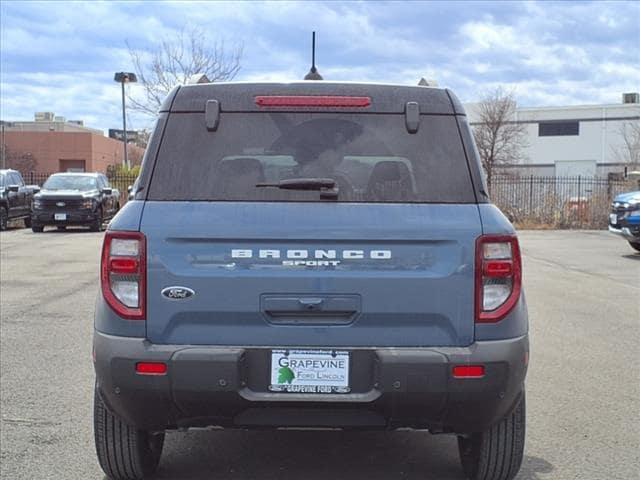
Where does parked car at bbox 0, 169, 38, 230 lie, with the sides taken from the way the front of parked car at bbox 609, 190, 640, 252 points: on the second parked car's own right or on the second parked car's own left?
on the second parked car's own right

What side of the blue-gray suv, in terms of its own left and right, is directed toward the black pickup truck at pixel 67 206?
front

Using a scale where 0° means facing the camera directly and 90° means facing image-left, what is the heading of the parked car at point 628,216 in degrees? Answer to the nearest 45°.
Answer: approximately 45°

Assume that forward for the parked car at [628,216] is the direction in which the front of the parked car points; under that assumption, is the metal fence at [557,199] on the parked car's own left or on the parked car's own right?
on the parked car's own right

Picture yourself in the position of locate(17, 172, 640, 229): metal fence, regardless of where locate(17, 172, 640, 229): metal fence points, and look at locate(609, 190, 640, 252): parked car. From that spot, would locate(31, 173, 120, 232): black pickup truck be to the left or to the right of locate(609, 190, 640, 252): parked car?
right

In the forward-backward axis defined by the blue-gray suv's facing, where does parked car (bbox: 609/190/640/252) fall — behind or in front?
in front

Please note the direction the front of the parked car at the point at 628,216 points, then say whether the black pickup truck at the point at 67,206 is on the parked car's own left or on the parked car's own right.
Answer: on the parked car's own right

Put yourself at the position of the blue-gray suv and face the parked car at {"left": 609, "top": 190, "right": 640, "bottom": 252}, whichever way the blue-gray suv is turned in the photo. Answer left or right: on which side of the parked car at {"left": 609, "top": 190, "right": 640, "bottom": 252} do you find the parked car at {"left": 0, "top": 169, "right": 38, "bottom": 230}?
left

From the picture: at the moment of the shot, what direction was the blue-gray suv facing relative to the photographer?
facing away from the viewer

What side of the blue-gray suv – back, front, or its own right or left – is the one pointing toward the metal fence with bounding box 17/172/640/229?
front

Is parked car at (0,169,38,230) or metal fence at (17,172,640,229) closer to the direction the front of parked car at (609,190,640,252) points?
the parked car

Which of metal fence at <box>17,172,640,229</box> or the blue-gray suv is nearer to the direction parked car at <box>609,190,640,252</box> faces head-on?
the blue-gray suv

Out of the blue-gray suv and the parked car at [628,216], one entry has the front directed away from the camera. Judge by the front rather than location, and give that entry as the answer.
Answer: the blue-gray suv

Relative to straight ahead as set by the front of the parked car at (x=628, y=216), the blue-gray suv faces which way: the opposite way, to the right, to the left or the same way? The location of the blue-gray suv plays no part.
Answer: to the right

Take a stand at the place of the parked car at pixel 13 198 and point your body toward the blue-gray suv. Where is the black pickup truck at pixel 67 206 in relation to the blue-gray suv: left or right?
left

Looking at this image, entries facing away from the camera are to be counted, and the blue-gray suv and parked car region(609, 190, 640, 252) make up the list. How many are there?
1
